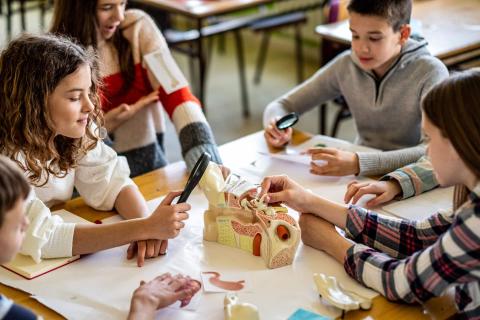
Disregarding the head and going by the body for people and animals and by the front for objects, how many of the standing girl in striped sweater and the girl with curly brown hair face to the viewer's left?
0

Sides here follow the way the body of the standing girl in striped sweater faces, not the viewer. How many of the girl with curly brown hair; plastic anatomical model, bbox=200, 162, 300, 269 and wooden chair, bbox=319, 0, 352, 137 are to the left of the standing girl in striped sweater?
1

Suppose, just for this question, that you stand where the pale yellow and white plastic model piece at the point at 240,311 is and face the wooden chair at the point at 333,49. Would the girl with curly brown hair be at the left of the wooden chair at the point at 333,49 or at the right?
left

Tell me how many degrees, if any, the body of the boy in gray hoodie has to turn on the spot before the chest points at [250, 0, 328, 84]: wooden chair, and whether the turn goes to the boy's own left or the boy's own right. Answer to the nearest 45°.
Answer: approximately 135° to the boy's own right

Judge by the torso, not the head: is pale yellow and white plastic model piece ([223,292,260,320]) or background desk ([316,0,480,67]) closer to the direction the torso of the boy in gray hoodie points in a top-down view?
the pale yellow and white plastic model piece

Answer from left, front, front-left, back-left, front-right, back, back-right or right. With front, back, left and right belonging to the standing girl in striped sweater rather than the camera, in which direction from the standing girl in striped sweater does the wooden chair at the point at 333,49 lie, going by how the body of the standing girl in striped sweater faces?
left

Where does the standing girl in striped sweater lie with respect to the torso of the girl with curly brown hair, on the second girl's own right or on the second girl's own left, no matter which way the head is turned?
on the second girl's own left

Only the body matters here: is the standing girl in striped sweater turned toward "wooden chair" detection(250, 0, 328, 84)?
no

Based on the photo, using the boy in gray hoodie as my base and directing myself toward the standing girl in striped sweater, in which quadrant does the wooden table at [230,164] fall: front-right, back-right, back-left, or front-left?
front-left

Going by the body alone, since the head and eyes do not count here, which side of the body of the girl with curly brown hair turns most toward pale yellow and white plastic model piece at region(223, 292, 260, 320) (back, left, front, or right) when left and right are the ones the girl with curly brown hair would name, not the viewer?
front

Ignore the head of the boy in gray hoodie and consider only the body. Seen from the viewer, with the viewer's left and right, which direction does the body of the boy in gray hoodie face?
facing the viewer and to the left of the viewer

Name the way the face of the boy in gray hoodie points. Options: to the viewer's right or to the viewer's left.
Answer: to the viewer's left

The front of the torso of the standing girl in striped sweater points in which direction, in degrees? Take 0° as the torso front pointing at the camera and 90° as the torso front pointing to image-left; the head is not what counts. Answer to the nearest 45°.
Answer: approximately 315°

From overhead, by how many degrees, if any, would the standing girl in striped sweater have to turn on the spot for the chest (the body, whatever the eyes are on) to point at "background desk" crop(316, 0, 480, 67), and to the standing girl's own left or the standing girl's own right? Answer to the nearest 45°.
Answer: approximately 90° to the standing girl's own left

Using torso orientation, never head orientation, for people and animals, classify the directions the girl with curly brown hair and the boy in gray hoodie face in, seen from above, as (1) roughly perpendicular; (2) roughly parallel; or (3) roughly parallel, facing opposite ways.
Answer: roughly perpendicular
